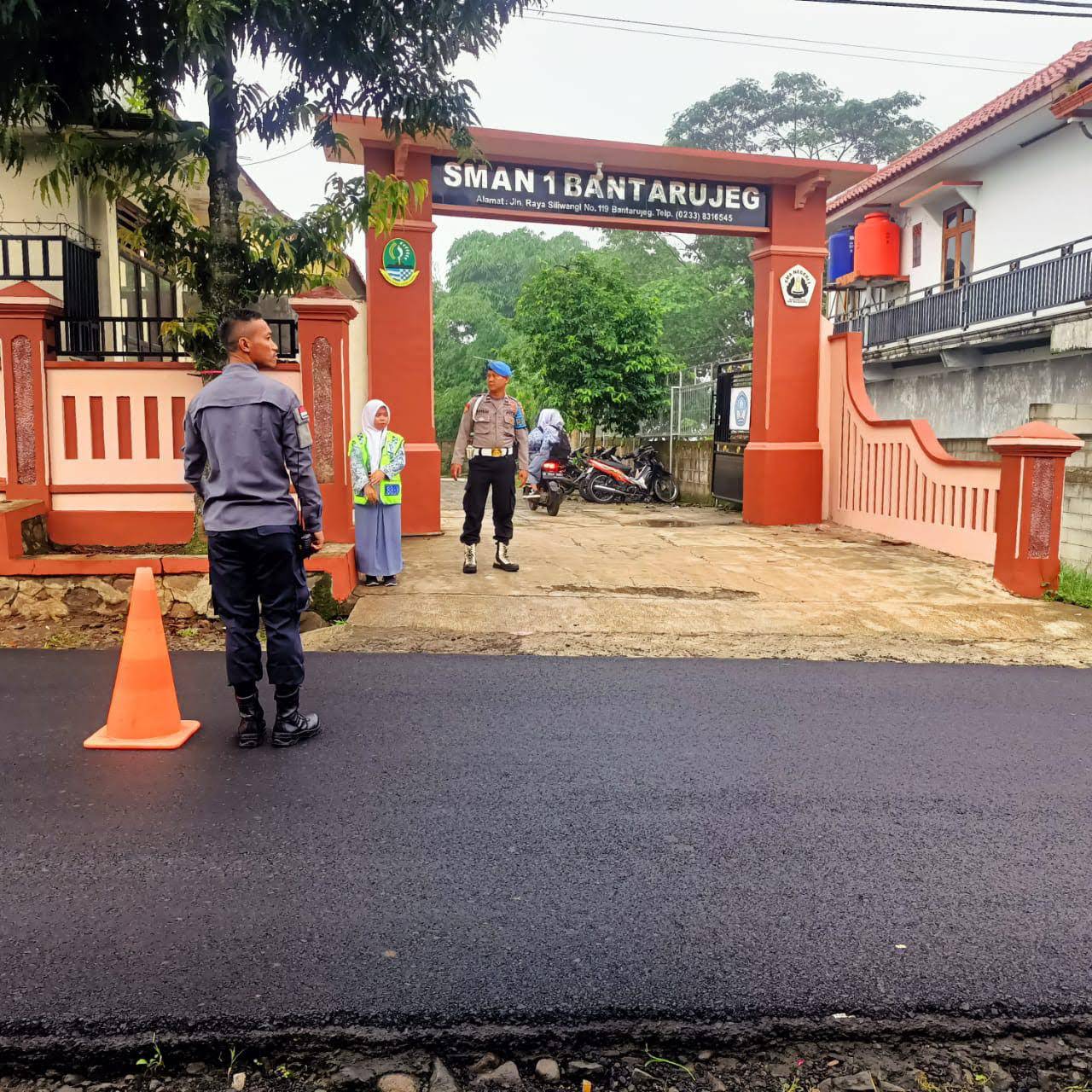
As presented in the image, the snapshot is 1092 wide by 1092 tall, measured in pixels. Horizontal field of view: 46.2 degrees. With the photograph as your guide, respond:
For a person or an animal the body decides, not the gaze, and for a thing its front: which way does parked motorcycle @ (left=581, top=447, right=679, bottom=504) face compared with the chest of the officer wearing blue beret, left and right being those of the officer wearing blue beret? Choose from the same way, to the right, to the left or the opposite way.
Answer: to the left

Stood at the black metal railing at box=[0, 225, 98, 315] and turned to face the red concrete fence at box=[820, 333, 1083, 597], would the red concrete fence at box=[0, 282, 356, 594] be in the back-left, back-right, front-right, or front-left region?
front-right

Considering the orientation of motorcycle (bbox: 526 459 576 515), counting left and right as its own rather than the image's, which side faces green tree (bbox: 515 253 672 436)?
front

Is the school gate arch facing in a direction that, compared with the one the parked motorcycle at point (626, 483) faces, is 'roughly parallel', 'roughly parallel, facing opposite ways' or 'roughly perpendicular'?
roughly perpendicular

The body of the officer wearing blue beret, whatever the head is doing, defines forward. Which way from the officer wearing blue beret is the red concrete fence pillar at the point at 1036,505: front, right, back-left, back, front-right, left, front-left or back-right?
left

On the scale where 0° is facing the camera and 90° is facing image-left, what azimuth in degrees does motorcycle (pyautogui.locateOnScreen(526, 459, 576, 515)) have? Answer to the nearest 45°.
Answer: approximately 180°

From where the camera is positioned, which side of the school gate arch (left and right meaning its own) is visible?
front

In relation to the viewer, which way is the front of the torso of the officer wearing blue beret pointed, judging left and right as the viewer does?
facing the viewer

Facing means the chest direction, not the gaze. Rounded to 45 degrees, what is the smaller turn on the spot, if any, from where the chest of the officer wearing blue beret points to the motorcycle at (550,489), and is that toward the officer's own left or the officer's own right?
approximately 180°

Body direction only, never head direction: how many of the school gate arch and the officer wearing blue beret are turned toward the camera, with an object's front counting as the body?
2

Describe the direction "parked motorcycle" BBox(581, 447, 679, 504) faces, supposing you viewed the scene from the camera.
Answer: facing to the right of the viewer

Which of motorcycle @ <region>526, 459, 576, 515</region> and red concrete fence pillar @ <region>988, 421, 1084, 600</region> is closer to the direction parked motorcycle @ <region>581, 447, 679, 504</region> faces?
the red concrete fence pillar
